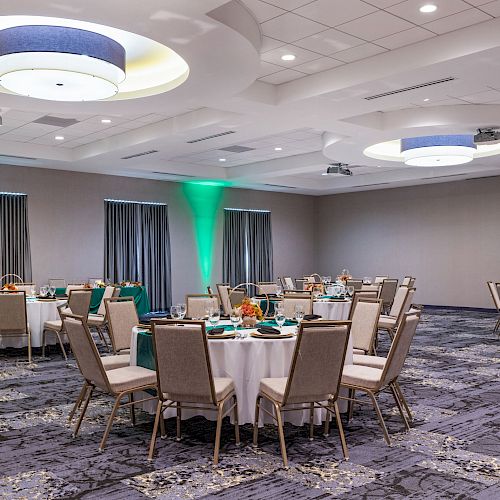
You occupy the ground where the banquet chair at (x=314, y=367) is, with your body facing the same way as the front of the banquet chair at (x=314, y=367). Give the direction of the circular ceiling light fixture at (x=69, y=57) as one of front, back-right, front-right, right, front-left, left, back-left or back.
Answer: front

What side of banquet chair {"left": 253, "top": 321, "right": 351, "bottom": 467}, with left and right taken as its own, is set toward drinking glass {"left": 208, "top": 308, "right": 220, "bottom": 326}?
front

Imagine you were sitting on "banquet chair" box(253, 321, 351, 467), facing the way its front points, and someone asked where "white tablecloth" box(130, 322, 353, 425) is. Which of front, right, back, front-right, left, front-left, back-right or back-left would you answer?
front

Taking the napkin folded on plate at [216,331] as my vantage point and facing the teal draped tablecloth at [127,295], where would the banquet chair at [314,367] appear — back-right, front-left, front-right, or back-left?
back-right

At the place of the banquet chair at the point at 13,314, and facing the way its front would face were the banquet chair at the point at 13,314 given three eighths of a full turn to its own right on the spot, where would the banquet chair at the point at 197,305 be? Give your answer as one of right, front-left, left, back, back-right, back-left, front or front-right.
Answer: front

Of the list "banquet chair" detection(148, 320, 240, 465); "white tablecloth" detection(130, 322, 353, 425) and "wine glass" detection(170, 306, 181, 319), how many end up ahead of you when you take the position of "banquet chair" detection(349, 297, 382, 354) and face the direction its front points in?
3

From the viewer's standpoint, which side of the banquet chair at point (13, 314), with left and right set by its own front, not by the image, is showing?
back

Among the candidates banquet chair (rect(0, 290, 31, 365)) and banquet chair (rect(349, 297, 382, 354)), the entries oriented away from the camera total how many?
1

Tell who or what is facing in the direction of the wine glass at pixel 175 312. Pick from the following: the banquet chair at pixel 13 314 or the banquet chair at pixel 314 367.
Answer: the banquet chair at pixel 314 367

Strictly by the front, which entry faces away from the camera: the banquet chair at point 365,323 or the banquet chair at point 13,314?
the banquet chair at point 13,314

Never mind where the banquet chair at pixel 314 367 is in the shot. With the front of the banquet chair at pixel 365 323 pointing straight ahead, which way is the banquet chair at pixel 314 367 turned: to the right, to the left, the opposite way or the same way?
to the right

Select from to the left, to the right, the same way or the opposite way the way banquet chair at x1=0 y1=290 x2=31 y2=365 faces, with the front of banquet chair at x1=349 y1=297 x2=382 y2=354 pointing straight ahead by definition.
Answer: to the right

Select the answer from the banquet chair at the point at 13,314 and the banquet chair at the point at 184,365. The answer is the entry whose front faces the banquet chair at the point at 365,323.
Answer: the banquet chair at the point at 184,365

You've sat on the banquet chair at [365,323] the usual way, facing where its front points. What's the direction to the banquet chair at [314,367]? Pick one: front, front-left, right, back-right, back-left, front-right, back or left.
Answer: front-left
